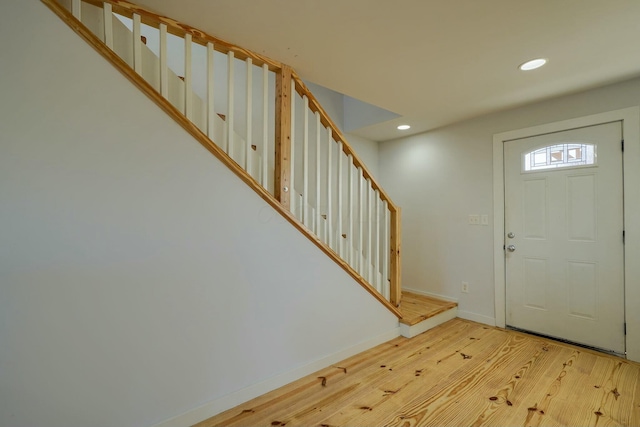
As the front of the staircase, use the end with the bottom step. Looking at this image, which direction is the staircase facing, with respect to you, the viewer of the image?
facing away from the viewer and to the right of the viewer

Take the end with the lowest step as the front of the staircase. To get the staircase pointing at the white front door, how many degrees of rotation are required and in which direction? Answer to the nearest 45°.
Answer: approximately 45° to its right

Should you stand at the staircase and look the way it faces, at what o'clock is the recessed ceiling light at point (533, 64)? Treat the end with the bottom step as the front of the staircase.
The recessed ceiling light is roughly at 2 o'clock from the staircase.

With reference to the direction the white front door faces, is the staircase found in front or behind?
in front

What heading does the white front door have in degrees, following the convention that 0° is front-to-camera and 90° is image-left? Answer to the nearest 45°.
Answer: approximately 45°
